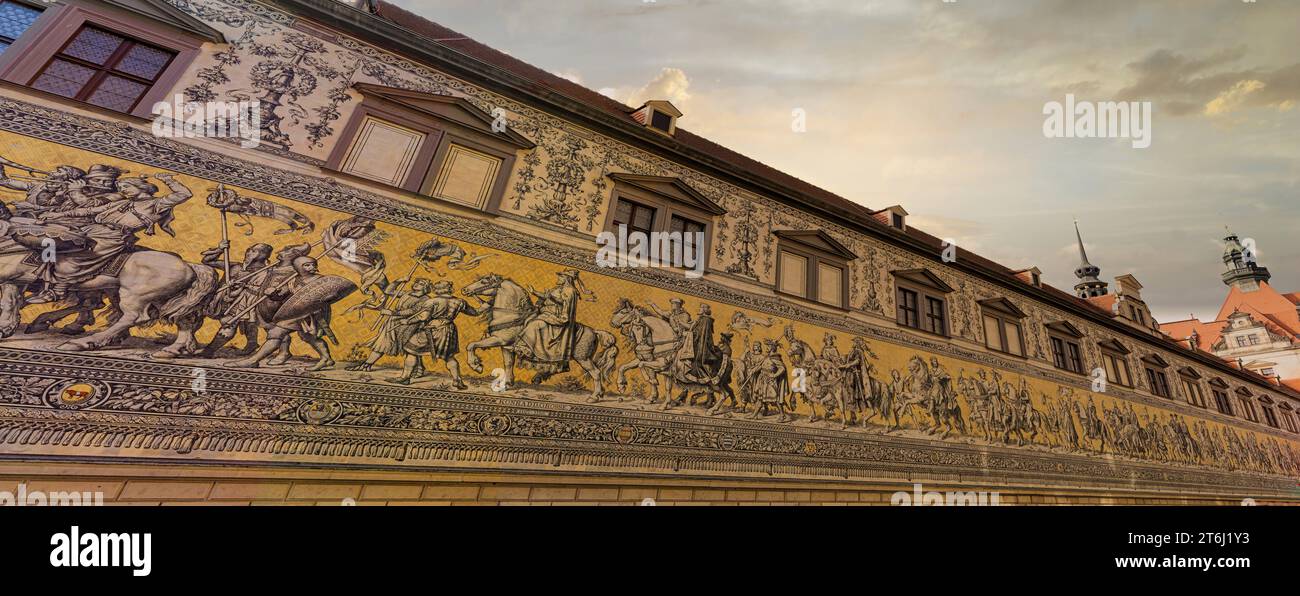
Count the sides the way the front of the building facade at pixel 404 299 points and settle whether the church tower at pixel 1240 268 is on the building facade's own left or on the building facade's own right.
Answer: on the building facade's own left

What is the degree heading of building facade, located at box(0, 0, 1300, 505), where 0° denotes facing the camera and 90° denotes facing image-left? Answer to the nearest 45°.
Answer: approximately 315°
